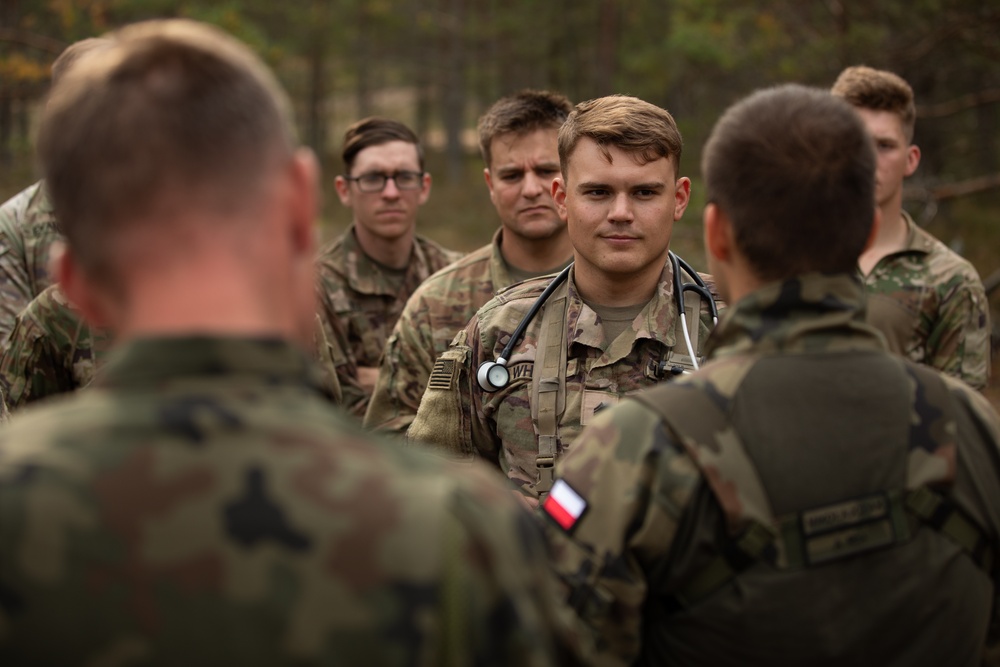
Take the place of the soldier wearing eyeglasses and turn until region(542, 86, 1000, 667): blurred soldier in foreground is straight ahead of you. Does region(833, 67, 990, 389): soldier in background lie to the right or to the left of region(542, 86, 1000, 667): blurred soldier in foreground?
left

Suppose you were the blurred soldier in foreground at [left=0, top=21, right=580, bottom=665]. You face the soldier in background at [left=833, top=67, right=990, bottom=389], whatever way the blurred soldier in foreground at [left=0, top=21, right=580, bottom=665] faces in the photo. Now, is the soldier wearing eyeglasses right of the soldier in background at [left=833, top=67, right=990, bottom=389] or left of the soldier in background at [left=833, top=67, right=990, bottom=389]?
left

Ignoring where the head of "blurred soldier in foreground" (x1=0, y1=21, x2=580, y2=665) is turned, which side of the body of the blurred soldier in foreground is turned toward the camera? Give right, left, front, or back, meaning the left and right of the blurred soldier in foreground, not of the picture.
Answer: back

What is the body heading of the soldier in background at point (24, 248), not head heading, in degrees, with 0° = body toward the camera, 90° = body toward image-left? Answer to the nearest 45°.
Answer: approximately 315°

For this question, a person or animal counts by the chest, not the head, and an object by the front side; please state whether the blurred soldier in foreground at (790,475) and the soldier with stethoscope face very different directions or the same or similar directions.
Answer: very different directions

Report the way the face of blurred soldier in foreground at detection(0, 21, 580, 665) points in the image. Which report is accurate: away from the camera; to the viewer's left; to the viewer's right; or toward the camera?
away from the camera

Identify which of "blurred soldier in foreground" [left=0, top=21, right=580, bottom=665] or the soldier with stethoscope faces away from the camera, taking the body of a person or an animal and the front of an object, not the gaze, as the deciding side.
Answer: the blurred soldier in foreground

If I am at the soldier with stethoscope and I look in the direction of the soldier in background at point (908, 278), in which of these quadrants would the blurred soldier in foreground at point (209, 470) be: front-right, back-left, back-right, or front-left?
back-right

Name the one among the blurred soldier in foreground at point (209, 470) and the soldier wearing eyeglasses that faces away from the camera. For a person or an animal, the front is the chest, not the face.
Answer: the blurred soldier in foreground
